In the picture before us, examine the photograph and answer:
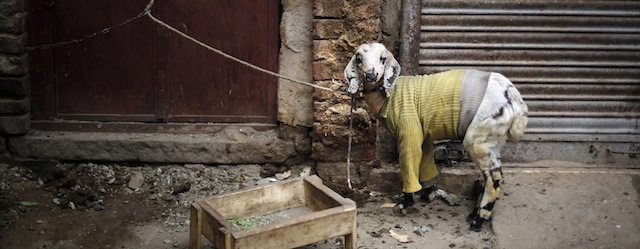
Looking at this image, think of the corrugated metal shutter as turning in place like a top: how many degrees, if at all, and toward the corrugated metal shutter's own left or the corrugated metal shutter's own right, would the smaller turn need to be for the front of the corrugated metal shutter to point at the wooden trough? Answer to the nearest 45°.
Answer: approximately 45° to the corrugated metal shutter's own right

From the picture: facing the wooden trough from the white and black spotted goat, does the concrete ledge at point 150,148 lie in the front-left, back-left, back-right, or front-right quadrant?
front-right

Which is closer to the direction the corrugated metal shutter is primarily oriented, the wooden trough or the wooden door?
the wooden trough

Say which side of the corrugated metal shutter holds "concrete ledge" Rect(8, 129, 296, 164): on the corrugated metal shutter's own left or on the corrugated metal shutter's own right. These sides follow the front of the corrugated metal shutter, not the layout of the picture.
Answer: on the corrugated metal shutter's own right

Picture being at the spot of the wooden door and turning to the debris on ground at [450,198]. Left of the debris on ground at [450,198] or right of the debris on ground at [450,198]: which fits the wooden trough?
right

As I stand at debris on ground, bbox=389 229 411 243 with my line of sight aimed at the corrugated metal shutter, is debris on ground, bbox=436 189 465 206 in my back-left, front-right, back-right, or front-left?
front-left

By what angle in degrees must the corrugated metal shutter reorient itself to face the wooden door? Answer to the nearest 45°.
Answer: approximately 90° to its right

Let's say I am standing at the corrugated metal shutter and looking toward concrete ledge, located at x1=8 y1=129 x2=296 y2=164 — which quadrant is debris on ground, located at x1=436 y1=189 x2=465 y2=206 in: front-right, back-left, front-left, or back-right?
front-left

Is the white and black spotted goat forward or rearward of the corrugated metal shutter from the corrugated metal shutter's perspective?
forward

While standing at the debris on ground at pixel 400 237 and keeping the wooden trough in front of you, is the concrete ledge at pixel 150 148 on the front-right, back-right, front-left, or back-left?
front-right

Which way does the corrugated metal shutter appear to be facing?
toward the camera
